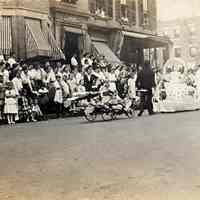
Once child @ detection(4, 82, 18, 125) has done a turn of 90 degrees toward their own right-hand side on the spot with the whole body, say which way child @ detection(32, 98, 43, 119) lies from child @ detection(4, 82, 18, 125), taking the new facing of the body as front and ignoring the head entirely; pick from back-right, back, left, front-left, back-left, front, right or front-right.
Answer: back-right

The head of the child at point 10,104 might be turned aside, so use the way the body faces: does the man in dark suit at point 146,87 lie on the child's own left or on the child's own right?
on the child's own left

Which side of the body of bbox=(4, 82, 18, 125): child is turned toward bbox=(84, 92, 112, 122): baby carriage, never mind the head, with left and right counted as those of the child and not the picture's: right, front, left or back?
left

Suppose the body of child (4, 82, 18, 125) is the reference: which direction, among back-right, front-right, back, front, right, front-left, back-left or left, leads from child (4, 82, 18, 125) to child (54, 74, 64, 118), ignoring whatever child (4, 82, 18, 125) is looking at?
back-left

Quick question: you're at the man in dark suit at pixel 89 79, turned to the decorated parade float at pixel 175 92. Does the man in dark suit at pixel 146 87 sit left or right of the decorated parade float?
right

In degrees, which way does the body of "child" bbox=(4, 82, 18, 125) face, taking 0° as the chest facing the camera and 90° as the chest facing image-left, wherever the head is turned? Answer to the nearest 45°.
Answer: approximately 0°
